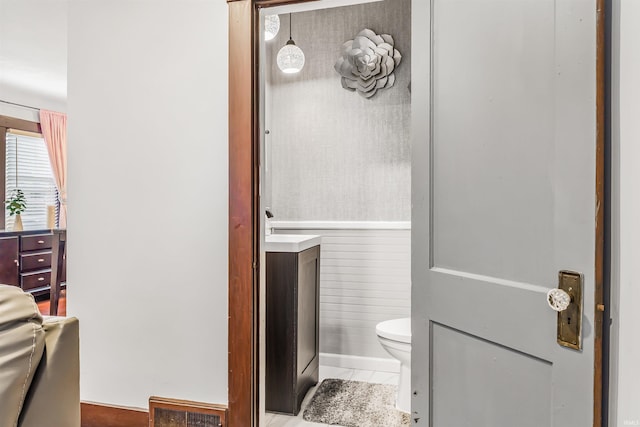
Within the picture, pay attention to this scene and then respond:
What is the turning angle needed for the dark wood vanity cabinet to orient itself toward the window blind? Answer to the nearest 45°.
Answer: approximately 135° to its left

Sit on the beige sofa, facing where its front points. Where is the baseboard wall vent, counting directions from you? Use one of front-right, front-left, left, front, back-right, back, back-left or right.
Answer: back-right

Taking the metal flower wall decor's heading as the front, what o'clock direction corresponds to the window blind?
The window blind is roughly at 4 o'clock from the metal flower wall decor.

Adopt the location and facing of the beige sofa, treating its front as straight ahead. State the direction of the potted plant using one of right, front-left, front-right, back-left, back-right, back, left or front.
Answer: right

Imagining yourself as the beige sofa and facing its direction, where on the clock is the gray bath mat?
The gray bath mat is roughly at 5 o'clock from the beige sofa.

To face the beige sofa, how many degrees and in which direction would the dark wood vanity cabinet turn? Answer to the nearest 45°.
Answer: approximately 90° to its right

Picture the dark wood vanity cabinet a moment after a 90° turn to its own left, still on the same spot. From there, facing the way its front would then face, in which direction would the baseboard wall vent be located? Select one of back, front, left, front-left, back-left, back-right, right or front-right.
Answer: back-left

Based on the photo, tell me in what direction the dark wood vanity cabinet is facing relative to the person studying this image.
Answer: facing to the right of the viewer

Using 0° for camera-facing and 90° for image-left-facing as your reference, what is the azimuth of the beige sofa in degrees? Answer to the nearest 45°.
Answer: approximately 90°

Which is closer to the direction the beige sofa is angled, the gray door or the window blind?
the window blind

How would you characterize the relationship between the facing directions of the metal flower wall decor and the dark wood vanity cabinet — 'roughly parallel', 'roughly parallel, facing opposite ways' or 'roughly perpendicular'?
roughly perpendicular
